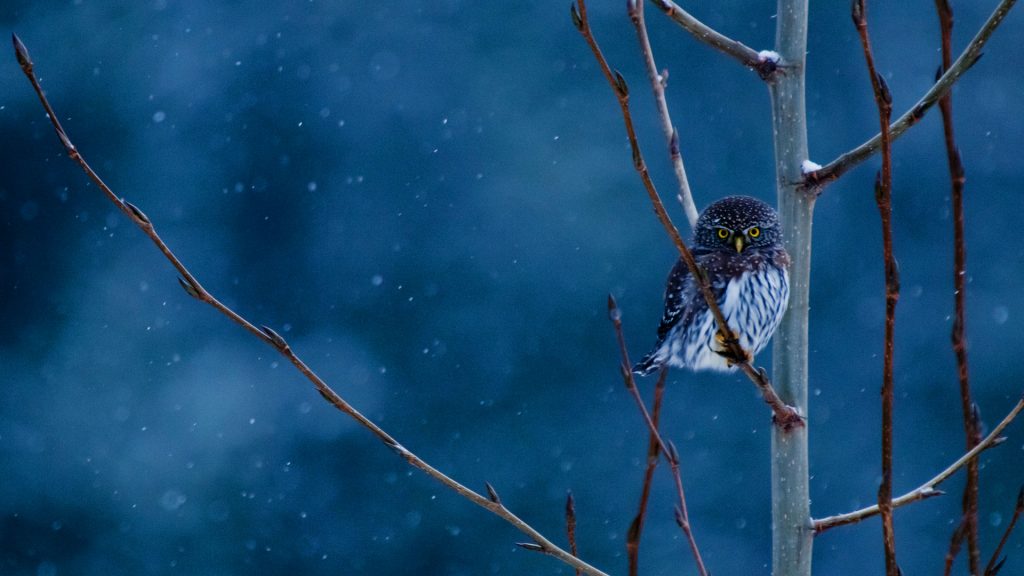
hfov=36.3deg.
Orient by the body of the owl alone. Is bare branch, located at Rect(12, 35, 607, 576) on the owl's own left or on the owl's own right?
on the owl's own right

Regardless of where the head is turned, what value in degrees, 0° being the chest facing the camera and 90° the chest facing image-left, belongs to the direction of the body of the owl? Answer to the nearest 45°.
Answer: approximately 315°
